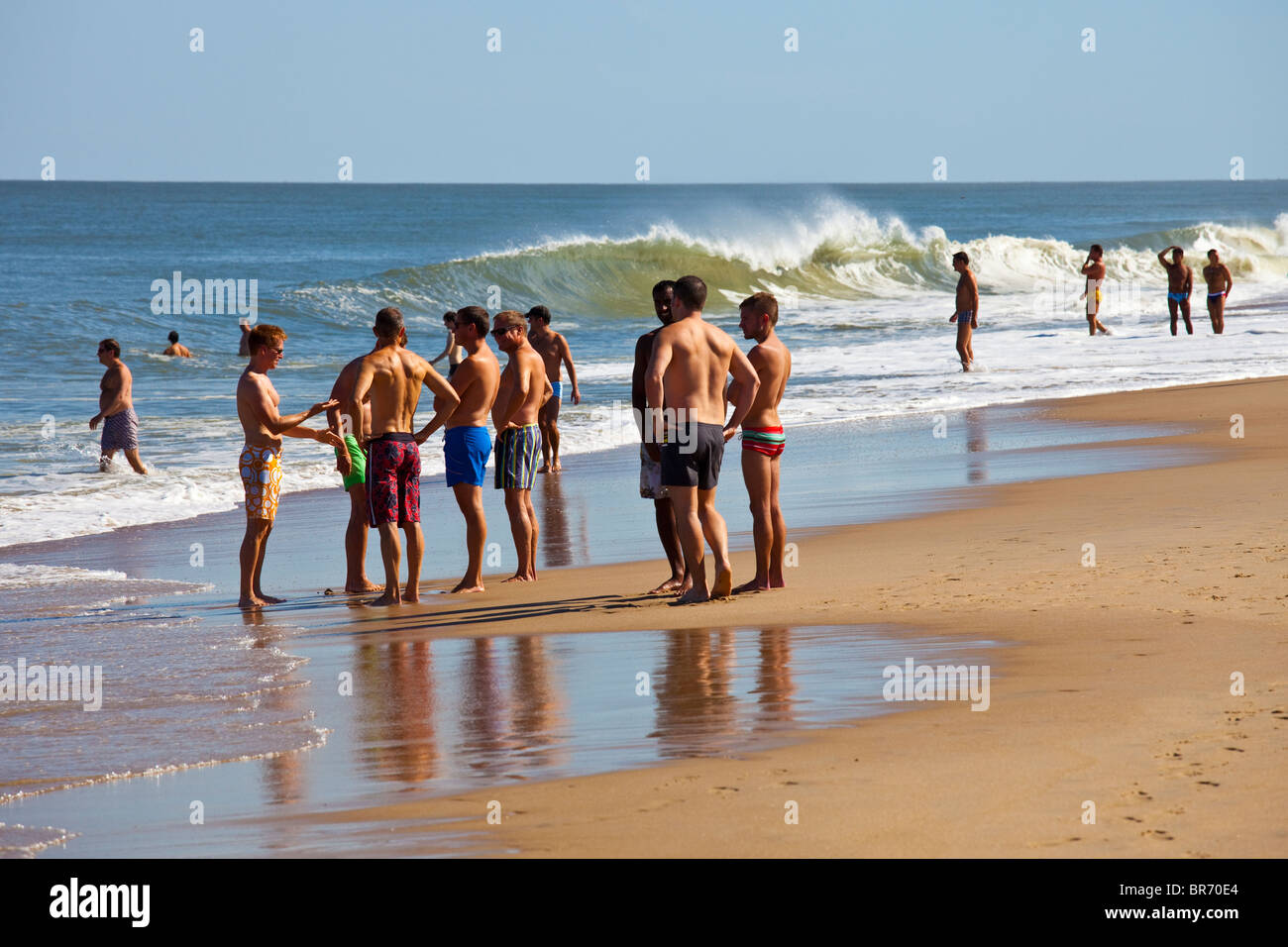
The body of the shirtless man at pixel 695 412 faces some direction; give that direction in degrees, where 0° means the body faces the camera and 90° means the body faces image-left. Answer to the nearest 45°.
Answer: approximately 135°

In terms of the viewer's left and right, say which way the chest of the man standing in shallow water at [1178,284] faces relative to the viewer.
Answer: facing the viewer

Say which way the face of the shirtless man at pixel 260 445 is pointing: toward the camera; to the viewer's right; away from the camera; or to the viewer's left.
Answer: to the viewer's right

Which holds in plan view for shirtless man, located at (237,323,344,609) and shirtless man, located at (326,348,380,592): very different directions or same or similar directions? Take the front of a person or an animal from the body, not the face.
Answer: same or similar directions

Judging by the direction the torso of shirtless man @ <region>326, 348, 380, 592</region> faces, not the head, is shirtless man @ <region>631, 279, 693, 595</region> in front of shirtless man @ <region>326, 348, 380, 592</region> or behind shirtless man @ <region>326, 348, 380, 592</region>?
in front

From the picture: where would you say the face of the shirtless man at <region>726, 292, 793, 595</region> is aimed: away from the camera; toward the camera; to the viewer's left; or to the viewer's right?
to the viewer's left

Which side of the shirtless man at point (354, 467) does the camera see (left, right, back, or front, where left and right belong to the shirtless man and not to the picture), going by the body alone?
right

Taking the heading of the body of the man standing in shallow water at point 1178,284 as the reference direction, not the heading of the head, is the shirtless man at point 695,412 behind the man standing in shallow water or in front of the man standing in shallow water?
in front

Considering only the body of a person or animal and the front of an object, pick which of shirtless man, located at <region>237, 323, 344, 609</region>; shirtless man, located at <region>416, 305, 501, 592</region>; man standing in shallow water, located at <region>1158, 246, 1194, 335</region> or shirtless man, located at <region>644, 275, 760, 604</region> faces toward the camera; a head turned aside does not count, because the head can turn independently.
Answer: the man standing in shallow water

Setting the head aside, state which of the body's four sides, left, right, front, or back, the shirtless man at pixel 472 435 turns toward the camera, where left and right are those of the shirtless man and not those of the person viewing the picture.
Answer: left

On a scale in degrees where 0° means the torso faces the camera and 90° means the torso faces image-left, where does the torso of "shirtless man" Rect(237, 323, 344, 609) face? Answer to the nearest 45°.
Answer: approximately 270°
